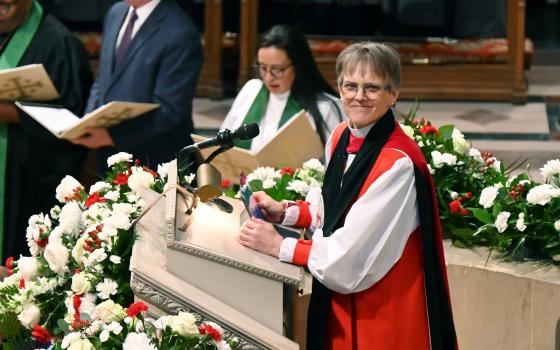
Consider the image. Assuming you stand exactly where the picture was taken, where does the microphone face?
facing to the right of the viewer

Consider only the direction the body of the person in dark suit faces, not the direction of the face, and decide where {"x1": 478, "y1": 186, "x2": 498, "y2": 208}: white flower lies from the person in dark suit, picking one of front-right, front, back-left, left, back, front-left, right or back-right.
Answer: left

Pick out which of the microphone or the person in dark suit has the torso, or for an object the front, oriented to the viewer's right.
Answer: the microphone

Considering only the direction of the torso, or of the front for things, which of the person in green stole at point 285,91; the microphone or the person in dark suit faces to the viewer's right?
the microphone

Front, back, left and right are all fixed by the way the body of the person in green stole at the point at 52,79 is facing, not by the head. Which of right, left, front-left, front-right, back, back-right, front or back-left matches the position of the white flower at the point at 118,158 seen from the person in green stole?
front-left

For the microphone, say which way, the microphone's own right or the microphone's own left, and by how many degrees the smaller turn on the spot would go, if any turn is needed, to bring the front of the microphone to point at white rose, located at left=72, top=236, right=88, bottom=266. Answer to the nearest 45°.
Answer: approximately 180°

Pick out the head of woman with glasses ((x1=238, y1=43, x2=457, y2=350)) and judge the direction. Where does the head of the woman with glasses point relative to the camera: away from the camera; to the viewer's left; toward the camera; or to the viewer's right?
toward the camera

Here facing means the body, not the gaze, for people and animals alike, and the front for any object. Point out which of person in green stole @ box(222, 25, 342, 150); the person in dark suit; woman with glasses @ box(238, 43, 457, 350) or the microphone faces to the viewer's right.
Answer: the microphone

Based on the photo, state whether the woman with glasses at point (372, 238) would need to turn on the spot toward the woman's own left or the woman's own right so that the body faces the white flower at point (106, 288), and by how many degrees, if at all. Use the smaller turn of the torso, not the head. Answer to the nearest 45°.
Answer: approximately 45° to the woman's own right

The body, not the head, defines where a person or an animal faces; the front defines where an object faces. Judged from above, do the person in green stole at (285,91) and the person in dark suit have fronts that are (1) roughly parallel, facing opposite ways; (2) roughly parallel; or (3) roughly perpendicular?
roughly parallel

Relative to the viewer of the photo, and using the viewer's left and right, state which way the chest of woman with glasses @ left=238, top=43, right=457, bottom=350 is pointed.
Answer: facing the viewer and to the left of the viewer

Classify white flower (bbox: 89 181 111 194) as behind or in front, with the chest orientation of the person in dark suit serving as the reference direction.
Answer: in front

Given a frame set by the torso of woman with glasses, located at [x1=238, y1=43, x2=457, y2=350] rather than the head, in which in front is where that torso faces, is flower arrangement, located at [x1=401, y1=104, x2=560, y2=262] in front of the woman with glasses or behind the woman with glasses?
behind

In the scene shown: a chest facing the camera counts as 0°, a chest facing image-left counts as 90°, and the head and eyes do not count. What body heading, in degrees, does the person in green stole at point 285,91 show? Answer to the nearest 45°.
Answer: approximately 45°

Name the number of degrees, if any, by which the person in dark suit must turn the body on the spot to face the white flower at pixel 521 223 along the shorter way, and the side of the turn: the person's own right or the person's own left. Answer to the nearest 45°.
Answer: approximately 90° to the person's own left
